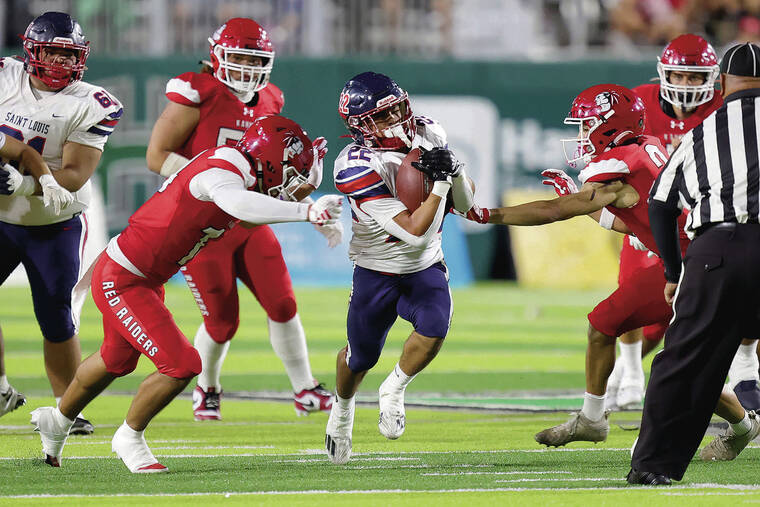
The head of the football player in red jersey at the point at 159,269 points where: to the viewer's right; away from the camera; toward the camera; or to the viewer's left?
to the viewer's right

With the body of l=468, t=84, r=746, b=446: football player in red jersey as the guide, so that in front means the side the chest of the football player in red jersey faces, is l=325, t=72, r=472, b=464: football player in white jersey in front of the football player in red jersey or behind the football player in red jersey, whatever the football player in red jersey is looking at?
in front

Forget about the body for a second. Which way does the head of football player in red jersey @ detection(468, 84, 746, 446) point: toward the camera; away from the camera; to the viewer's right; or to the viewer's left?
to the viewer's left

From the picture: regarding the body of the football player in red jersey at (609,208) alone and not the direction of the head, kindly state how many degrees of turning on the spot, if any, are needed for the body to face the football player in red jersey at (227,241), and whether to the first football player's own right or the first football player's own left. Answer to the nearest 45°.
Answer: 0° — they already face them

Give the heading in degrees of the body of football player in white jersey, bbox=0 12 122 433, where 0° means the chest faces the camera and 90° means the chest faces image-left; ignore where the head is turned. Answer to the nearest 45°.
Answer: approximately 0°

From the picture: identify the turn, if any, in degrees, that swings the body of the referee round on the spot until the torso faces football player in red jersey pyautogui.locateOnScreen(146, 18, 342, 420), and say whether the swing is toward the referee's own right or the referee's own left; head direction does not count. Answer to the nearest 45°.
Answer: approximately 45° to the referee's own left

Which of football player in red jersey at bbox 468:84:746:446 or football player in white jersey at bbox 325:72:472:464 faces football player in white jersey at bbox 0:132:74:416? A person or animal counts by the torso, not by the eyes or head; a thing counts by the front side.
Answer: the football player in red jersey

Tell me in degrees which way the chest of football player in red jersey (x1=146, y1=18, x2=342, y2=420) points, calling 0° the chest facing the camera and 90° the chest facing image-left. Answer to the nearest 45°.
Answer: approximately 315°
